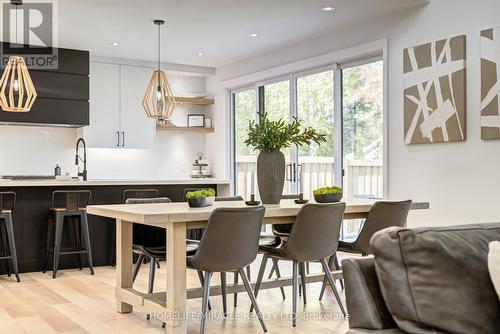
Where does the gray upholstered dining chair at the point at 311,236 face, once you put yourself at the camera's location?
facing away from the viewer and to the left of the viewer

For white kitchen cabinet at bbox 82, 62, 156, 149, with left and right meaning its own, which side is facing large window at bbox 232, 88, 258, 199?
left

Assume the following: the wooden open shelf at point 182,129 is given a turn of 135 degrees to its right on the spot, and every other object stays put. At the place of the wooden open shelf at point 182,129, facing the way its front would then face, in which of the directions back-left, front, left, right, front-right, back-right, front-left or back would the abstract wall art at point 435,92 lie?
back

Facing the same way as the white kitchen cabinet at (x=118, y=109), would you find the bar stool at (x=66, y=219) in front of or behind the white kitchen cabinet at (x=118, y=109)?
in front

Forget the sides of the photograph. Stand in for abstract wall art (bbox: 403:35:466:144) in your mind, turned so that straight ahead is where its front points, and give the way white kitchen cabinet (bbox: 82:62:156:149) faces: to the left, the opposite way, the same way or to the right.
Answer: to the left

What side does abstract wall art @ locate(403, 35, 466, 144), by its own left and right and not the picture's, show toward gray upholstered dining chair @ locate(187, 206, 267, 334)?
front

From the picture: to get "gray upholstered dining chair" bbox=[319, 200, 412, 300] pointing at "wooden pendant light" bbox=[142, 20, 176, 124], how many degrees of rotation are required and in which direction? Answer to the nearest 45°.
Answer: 0° — it already faces it

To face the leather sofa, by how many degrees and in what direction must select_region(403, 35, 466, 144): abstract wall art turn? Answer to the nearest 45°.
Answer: approximately 45° to its left

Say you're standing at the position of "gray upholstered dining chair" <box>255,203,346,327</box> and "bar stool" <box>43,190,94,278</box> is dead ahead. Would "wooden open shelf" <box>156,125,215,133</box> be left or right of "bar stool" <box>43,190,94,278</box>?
right

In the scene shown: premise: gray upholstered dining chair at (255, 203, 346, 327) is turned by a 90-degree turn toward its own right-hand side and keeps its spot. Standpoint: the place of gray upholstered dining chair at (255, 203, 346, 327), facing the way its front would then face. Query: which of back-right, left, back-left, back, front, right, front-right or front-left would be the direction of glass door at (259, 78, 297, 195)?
front-left

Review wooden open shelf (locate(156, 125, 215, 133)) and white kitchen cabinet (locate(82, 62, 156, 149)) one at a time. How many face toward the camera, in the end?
2

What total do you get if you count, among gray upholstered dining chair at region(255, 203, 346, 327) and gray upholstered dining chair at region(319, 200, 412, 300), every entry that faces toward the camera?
0

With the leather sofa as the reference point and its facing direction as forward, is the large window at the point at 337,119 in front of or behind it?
behind

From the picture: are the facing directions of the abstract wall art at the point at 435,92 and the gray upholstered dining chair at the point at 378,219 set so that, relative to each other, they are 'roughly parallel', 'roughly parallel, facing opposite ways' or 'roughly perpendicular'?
roughly perpendicular
